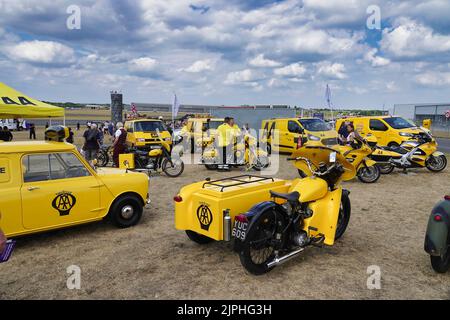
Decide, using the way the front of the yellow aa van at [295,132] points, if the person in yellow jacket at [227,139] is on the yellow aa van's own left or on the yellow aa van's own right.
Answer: on the yellow aa van's own right

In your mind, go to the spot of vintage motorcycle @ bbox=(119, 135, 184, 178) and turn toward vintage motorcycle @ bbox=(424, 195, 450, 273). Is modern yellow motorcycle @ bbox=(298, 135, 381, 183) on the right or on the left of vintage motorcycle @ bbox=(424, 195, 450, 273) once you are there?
left

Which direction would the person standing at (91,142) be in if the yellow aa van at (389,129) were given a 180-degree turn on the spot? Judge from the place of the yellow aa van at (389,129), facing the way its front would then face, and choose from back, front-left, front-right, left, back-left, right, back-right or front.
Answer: left

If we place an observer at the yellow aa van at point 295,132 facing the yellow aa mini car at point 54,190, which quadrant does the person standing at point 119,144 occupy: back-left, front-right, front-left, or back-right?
front-right

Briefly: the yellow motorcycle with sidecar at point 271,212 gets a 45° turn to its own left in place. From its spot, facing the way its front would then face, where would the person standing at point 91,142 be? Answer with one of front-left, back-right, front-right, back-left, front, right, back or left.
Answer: front-left

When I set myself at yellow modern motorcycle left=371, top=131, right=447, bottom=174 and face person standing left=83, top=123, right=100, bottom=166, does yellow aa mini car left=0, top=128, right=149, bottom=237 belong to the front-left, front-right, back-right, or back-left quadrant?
front-left

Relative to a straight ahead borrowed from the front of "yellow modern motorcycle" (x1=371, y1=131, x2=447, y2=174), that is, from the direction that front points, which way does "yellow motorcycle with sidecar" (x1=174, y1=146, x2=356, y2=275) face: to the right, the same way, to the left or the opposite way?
to the left

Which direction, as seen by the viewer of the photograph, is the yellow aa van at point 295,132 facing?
facing the viewer and to the right of the viewer

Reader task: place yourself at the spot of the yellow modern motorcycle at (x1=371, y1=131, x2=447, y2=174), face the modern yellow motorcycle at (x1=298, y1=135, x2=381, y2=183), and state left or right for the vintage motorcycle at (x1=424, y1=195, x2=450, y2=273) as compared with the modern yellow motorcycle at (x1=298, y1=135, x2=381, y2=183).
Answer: left

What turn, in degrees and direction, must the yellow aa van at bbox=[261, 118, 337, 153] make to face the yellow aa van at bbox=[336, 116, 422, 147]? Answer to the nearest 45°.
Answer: approximately 45° to its left

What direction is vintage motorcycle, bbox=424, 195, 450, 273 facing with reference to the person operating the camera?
facing away from the viewer and to the right of the viewer

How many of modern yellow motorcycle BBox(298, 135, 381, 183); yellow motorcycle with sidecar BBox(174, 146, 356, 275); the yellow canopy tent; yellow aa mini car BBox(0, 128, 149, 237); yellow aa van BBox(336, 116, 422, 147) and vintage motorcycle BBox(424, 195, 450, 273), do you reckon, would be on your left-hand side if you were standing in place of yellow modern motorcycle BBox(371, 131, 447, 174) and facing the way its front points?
1

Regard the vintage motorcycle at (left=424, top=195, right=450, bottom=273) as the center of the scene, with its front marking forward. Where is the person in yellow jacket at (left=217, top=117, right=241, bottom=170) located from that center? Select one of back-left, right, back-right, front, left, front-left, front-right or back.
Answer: left

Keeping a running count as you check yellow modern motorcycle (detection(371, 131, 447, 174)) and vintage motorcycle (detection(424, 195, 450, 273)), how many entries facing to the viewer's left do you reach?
0

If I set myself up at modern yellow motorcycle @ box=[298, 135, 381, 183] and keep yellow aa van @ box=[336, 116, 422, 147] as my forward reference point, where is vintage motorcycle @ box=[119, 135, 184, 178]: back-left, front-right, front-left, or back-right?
back-left

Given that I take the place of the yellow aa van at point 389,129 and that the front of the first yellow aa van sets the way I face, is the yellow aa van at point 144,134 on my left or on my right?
on my right

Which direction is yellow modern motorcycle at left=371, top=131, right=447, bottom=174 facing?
to the viewer's right

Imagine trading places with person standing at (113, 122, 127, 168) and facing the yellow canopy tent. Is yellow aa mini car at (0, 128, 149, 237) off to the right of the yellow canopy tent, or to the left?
left

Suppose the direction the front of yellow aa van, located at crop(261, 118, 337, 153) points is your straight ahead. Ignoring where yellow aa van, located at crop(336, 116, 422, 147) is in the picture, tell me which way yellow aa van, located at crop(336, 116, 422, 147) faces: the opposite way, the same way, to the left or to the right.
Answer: the same way

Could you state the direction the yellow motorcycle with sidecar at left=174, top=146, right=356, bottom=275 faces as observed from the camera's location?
facing away from the viewer and to the right of the viewer

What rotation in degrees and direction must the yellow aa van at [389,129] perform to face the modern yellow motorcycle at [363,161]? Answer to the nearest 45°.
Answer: approximately 45° to its right

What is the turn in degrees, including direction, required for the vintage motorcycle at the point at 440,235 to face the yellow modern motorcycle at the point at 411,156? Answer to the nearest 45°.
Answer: approximately 45° to its left

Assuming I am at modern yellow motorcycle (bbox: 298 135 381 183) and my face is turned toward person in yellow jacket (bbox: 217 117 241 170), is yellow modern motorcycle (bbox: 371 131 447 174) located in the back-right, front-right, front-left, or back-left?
back-right
